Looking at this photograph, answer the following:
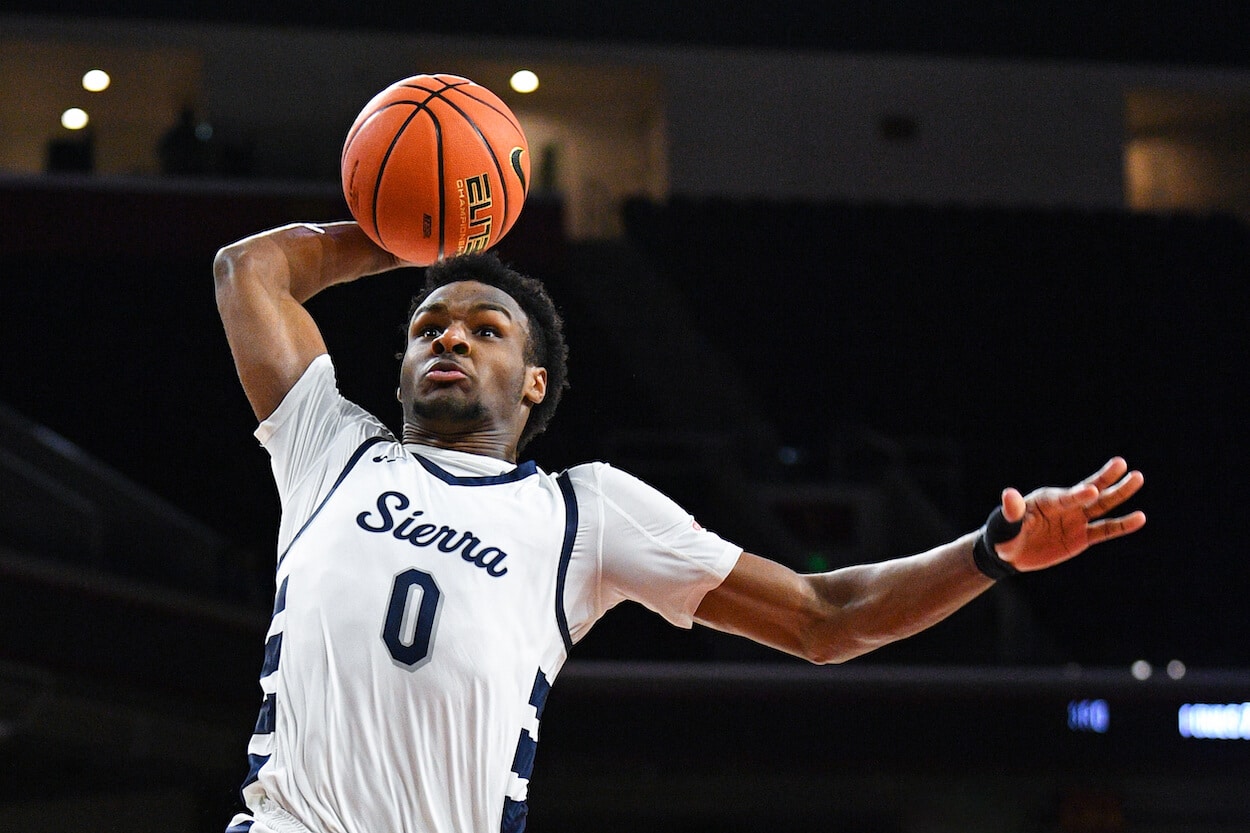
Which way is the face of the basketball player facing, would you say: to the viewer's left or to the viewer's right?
to the viewer's left

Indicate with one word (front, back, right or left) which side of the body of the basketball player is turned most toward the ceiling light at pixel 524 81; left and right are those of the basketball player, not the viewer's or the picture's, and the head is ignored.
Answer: back

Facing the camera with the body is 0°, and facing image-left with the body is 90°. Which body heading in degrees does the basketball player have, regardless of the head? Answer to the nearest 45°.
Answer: approximately 0°
